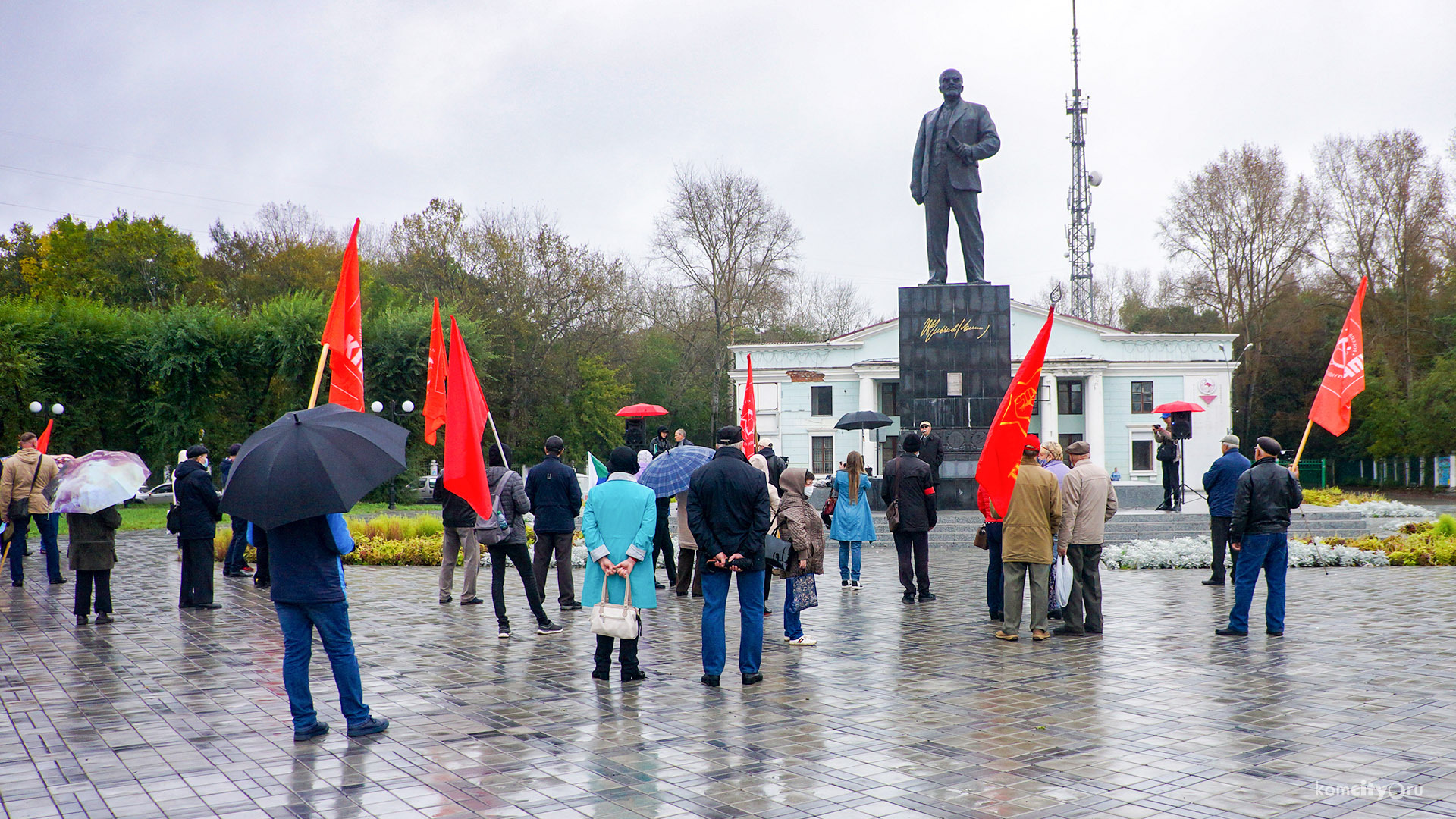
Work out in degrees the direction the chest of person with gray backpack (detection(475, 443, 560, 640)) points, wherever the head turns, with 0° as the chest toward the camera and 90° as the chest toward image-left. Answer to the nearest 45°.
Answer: approximately 225°

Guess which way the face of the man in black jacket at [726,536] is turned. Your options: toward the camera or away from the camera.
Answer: away from the camera

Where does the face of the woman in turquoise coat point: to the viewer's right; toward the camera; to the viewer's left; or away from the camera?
away from the camera

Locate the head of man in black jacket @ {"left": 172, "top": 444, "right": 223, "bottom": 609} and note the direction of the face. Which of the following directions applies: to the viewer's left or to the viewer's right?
to the viewer's right

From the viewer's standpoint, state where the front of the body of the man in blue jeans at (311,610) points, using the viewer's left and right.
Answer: facing away from the viewer and to the right of the viewer

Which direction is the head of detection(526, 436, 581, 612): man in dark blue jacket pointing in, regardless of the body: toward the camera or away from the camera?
away from the camera

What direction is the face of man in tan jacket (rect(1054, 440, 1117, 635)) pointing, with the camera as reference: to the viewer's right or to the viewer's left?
to the viewer's left

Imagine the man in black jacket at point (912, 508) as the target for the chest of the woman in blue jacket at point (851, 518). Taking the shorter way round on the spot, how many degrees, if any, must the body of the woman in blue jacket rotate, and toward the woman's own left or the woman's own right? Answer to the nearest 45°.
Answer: approximately 135° to the woman's own right

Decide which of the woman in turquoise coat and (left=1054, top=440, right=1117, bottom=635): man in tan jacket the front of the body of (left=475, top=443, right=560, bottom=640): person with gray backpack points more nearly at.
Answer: the man in tan jacket

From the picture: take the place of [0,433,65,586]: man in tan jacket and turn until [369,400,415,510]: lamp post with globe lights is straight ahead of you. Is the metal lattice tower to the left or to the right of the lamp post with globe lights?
right
